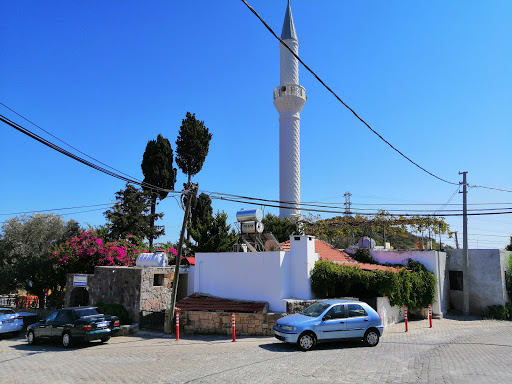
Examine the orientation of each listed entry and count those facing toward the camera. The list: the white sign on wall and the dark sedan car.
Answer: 1

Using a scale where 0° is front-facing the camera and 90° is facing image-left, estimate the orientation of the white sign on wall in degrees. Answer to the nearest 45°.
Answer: approximately 0°

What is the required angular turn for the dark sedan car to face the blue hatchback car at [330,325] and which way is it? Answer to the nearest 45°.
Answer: approximately 180°

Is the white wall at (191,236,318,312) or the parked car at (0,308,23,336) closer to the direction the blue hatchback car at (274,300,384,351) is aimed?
the parked car
